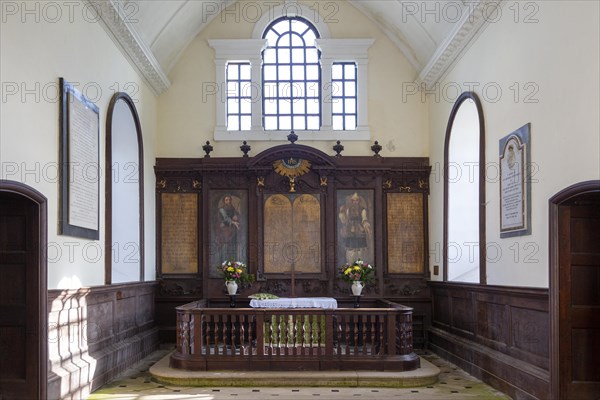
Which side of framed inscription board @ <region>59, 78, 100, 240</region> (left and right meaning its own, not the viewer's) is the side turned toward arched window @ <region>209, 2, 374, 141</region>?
left

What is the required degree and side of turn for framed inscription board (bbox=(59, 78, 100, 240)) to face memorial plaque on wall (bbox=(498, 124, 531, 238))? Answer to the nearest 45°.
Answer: approximately 45° to its left

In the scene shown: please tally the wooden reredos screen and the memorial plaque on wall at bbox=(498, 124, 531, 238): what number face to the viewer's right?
0

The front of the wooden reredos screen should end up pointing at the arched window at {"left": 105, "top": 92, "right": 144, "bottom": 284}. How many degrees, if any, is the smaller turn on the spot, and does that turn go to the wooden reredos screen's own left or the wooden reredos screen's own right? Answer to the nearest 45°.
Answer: approximately 45° to the wooden reredos screen's own right

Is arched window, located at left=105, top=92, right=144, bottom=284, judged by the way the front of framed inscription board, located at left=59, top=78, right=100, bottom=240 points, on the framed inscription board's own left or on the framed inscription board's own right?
on the framed inscription board's own left

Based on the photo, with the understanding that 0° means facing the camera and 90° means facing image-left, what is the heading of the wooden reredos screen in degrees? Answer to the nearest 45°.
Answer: approximately 0°

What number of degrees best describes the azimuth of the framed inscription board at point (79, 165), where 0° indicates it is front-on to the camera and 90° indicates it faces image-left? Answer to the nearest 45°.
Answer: approximately 315°

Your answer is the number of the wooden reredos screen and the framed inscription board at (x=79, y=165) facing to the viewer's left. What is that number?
0
